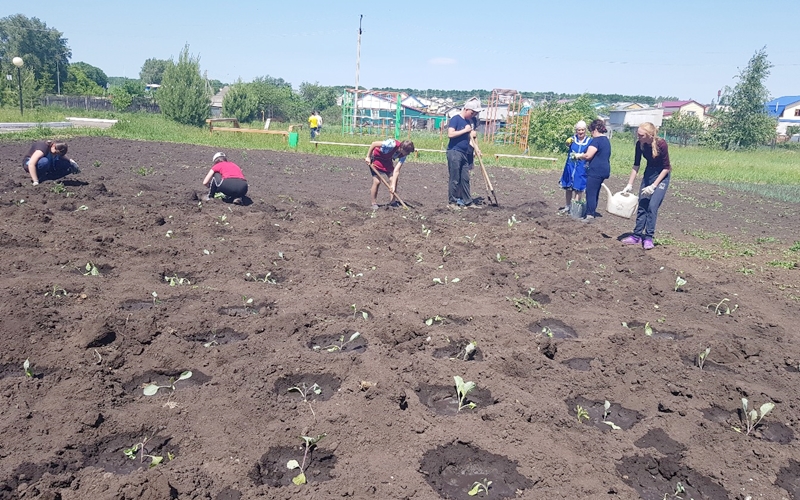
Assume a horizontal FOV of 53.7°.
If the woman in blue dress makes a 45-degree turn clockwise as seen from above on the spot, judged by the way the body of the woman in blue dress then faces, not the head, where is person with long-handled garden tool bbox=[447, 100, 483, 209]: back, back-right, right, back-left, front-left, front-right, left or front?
front-right

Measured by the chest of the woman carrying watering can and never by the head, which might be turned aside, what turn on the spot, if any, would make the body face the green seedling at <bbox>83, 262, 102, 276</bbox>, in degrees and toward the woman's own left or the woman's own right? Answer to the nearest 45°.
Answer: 0° — they already face it

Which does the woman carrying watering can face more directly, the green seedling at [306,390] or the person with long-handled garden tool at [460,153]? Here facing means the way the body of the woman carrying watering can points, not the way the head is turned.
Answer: the green seedling

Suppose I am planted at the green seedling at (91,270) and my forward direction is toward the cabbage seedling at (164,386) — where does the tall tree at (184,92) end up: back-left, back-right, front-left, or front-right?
back-left

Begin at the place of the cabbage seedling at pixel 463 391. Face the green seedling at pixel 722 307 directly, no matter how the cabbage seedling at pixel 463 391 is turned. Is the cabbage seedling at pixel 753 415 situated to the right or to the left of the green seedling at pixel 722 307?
right

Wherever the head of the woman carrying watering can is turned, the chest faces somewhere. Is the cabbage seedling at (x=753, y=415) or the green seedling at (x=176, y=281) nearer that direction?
the green seedling

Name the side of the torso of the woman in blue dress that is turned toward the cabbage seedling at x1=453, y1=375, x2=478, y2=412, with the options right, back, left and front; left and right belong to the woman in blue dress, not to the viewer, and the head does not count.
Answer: front

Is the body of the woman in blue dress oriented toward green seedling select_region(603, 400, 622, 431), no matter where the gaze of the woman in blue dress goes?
yes

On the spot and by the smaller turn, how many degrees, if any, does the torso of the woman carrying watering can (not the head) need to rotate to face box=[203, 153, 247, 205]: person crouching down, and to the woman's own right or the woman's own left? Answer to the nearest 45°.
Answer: approximately 45° to the woman's own right

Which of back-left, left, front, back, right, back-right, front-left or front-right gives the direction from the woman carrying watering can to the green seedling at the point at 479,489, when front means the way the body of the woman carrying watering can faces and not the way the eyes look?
front-left

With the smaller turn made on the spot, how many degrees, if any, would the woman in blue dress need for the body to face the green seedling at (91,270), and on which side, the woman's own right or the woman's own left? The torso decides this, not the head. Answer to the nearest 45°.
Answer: approximately 45° to the woman's own right

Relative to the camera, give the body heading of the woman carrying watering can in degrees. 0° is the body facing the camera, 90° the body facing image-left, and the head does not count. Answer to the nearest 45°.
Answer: approximately 45°

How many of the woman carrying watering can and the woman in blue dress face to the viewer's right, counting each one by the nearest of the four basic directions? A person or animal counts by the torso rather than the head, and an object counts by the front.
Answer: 0

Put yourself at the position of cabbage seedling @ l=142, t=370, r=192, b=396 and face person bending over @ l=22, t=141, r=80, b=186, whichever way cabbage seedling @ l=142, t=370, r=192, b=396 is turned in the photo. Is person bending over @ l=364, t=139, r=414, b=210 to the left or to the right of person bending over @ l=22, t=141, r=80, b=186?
right

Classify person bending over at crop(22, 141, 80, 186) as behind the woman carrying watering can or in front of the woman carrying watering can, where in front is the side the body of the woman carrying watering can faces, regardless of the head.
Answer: in front

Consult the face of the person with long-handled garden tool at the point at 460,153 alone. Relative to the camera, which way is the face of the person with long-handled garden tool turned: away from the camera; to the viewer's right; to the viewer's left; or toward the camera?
to the viewer's right

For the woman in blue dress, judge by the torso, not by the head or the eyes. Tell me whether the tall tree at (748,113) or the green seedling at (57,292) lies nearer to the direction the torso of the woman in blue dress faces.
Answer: the green seedling

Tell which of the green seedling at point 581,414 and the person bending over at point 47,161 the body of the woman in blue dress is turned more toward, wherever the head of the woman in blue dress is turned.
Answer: the green seedling
